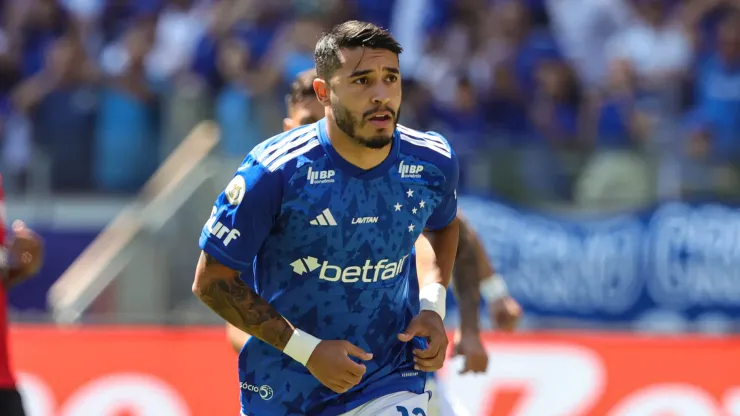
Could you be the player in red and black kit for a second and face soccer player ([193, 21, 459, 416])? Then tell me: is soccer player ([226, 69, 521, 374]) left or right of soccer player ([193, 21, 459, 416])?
left

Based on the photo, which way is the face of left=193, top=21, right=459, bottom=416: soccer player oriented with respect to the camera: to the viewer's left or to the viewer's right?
to the viewer's right

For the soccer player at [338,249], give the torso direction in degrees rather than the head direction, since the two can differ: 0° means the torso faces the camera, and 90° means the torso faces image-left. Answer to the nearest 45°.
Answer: approximately 315°
